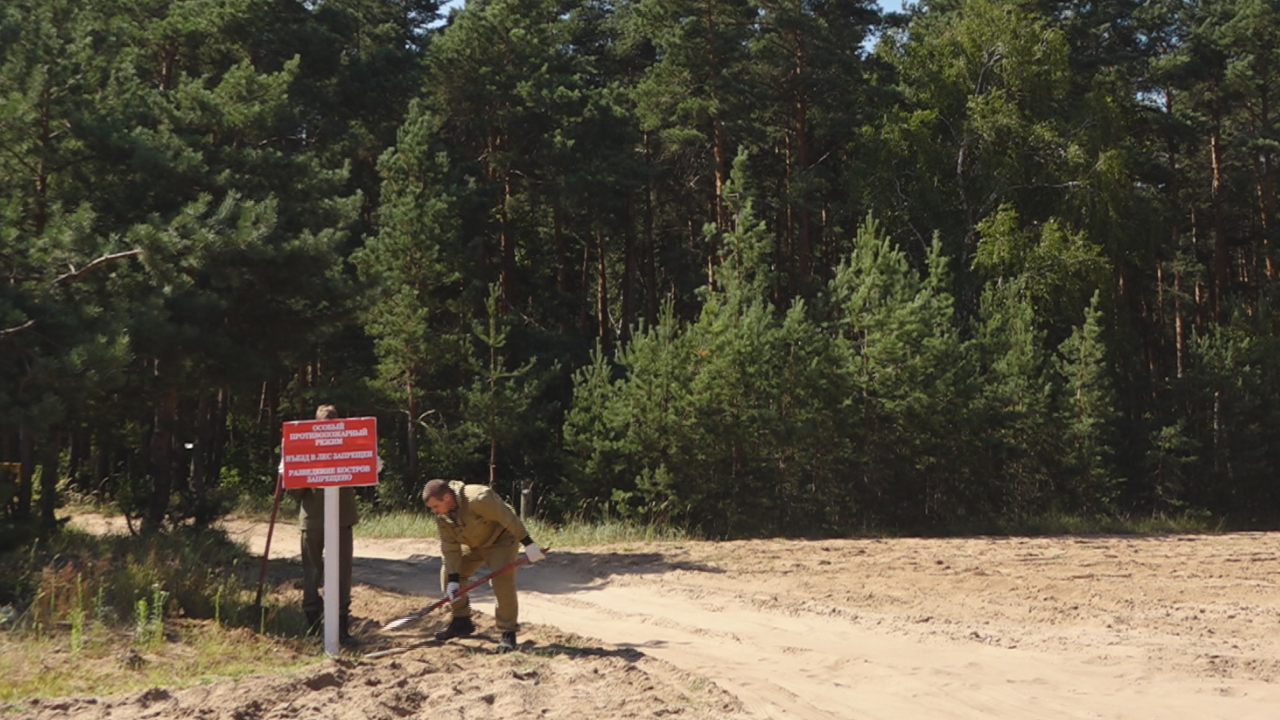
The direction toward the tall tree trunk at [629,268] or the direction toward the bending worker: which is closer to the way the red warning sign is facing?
the bending worker

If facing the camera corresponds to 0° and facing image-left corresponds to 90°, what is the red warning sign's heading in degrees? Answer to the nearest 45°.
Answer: approximately 0°

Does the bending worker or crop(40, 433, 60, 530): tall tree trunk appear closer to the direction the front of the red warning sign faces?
the bending worker

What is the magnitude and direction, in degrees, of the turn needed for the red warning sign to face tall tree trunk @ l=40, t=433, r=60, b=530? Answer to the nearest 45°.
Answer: approximately 135° to its right

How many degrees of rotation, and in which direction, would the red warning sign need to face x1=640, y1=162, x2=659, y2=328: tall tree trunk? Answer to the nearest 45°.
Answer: approximately 180°

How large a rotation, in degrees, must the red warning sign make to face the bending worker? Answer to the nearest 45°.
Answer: approximately 90° to its left

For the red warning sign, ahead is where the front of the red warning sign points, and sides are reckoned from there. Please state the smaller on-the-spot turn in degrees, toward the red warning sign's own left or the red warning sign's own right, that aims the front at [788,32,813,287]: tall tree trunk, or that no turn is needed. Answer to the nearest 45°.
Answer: approximately 135° to the red warning sign's own left

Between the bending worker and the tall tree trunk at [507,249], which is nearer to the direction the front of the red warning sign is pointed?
the bending worker

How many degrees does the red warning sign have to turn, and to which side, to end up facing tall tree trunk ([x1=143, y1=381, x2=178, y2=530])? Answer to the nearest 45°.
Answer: approximately 180°

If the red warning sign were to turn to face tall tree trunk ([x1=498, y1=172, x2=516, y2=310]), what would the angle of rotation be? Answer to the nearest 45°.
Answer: approximately 180°

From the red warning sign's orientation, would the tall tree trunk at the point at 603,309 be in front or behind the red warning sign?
behind

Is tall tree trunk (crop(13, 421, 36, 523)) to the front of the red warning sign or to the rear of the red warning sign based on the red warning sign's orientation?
to the rear

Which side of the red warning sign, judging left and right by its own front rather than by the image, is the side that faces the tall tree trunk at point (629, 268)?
back

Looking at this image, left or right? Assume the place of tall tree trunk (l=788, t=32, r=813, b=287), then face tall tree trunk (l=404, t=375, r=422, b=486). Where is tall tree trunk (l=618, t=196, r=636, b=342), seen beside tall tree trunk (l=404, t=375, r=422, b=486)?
right

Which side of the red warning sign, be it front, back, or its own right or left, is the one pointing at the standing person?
back
